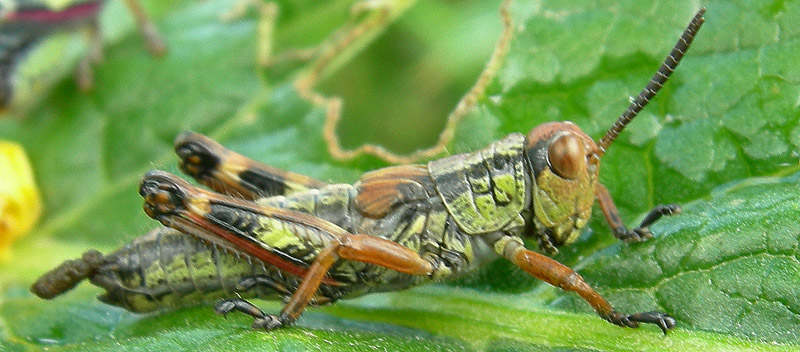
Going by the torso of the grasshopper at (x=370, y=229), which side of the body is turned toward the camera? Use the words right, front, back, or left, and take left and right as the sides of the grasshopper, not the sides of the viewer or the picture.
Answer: right

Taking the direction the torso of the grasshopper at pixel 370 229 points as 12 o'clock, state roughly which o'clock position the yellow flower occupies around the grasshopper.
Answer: The yellow flower is roughly at 7 o'clock from the grasshopper.

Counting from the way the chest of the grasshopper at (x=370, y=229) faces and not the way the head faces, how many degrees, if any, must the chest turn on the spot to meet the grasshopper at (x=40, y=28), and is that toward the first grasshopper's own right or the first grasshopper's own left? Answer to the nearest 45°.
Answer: approximately 135° to the first grasshopper's own left
